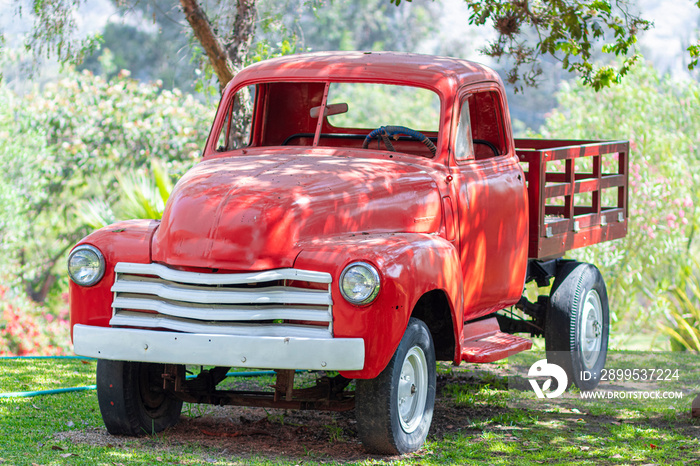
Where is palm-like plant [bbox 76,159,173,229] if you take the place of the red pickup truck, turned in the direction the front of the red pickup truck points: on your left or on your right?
on your right

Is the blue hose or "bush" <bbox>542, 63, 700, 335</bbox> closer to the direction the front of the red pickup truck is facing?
the blue hose

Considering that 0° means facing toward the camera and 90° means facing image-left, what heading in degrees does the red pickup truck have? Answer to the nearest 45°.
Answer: approximately 45°

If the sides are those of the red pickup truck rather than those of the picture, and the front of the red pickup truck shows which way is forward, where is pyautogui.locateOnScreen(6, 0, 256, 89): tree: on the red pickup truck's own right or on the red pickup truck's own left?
on the red pickup truck's own right

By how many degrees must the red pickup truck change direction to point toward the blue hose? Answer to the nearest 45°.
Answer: approximately 90° to its right

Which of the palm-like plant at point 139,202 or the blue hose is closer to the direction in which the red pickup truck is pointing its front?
the blue hose

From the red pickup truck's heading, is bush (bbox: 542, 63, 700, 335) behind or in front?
behind

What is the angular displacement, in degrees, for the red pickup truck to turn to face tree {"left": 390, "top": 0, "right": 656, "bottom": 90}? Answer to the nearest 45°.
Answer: approximately 180°
